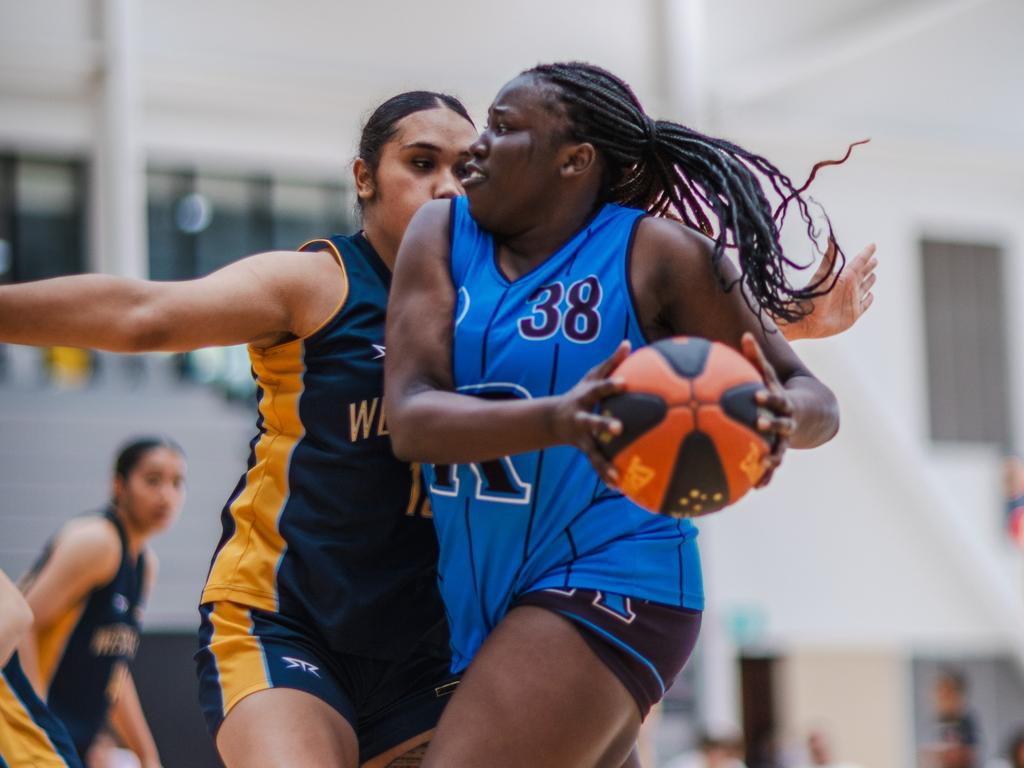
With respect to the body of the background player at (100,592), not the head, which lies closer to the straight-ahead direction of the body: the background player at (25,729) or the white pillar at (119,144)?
the background player

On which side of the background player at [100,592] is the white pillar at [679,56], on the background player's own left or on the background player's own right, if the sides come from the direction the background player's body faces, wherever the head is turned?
on the background player's own left

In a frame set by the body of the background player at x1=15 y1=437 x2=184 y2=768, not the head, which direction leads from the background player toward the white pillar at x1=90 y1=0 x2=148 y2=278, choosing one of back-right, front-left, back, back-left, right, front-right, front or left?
back-left

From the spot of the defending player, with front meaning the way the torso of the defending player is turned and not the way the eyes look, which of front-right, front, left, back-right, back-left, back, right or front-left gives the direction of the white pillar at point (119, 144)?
back-left

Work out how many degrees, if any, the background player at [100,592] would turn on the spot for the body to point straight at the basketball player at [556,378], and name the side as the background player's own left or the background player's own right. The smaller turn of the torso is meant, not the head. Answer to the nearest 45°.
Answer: approximately 45° to the background player's own right

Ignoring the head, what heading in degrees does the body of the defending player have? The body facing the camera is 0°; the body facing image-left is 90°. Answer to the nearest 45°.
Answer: approximately 315°

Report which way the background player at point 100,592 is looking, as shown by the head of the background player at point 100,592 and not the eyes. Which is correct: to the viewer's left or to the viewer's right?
to the viewer's right

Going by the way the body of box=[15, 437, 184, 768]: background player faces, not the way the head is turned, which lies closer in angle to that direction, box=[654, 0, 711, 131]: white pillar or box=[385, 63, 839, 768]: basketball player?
the basketball player

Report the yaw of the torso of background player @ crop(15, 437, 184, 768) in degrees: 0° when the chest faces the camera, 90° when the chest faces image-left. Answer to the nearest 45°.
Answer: approximately 315°
